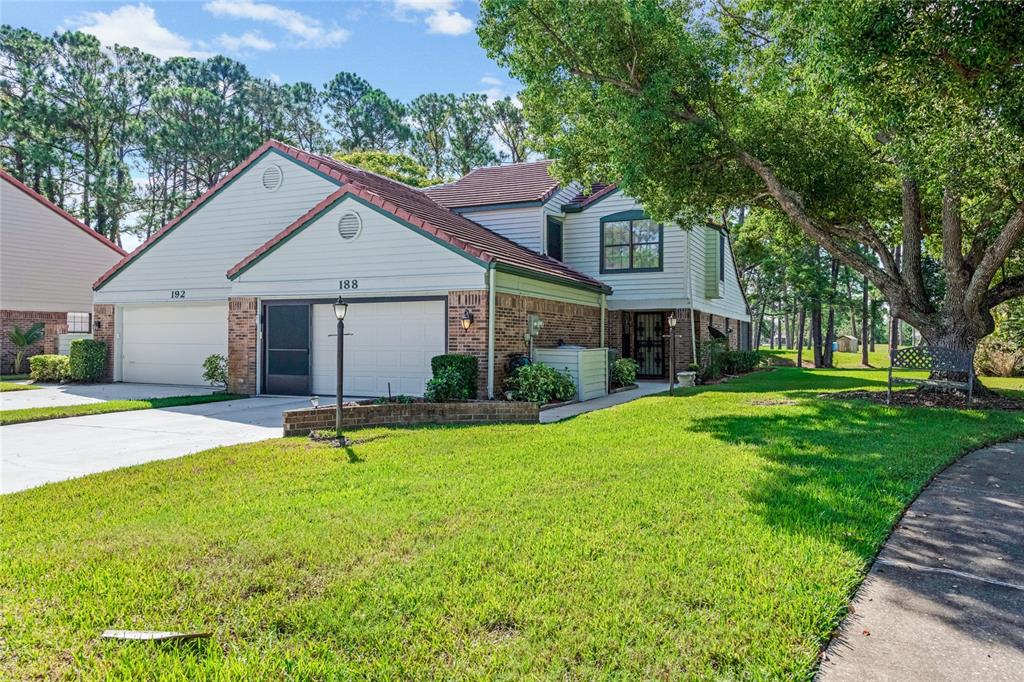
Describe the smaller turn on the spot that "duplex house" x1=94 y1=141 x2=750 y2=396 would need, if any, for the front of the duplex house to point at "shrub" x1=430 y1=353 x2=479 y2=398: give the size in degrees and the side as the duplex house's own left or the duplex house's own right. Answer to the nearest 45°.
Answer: approximately 45° to the duplex house's own left

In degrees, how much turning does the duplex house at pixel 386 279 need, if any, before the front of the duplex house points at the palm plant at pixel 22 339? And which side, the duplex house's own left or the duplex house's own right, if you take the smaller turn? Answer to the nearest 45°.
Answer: approximately 90° to the duplex house's own right

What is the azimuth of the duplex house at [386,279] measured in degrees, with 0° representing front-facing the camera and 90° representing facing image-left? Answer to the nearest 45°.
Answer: approximately 45°

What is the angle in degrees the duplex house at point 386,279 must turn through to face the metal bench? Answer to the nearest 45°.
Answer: approximately 90° to its left

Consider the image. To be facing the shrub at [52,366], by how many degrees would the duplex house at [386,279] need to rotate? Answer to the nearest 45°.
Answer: approximately 45° to its right

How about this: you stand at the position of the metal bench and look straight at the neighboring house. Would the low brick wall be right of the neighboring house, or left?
left

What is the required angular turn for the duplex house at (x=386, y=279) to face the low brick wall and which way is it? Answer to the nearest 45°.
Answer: approximately 45° to its left

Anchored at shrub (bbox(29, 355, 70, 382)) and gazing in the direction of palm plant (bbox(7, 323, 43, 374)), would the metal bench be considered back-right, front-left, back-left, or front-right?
back-right

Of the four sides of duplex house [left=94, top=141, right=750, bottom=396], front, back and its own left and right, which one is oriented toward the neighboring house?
right
